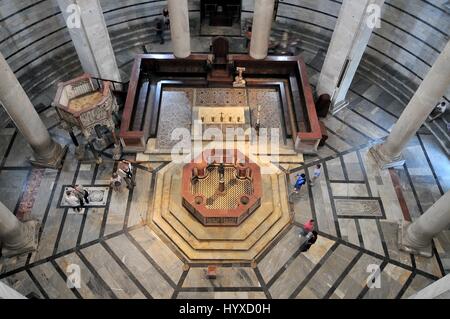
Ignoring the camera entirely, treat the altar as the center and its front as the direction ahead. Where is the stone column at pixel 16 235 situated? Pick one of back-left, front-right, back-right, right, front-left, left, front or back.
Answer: right

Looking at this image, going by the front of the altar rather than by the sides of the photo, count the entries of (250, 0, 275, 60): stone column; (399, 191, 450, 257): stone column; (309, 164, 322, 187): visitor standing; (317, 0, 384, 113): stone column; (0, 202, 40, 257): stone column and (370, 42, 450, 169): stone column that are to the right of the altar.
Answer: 1

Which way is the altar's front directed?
toward the camera

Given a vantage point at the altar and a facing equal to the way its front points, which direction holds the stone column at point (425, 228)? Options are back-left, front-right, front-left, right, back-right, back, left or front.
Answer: left

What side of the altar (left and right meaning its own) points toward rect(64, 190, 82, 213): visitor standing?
right

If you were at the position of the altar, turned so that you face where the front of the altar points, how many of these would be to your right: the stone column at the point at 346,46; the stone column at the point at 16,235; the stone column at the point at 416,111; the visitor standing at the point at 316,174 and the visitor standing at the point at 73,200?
2

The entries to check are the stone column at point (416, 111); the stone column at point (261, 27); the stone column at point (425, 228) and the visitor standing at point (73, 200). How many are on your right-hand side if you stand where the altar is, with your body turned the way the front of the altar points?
1

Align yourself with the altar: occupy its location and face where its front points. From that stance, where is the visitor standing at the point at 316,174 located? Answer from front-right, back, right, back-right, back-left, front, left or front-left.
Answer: left
